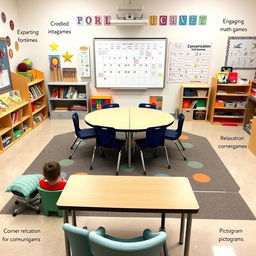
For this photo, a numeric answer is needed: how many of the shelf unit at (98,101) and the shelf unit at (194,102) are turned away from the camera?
0

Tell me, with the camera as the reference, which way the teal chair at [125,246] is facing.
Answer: facing away from the viewer

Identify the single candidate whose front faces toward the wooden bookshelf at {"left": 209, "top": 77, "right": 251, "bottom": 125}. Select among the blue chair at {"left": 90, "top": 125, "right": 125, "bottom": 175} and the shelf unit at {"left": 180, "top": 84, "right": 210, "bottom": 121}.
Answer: the blue chair

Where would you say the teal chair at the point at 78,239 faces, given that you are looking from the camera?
facing away from the viewer and to the right of the viewer

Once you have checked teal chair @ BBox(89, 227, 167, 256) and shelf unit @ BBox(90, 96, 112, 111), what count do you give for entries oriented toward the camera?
1

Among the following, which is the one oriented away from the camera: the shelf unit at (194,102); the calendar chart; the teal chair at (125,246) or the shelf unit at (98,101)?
the teal chair

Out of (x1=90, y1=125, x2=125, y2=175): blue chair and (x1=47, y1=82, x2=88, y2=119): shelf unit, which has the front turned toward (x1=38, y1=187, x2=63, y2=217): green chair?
the shelf unit

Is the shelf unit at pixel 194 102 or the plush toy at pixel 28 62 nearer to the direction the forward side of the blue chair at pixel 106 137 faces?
the shelf unit

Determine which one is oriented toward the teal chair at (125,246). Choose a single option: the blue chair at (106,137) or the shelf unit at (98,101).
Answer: the shelf unit

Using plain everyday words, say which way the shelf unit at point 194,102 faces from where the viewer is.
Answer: facing the viewer

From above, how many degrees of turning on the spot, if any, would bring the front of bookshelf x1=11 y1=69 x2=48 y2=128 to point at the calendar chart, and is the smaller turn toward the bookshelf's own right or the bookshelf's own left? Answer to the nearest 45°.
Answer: approximately 45° to the bookshelf's own left

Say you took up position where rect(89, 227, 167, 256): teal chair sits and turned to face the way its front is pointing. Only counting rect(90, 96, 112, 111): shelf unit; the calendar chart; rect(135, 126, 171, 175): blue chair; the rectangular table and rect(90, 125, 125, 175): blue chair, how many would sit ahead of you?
5

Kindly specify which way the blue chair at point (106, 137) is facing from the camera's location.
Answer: facing away from the viewer and to the right of the viewer

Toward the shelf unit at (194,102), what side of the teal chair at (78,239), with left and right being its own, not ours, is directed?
front

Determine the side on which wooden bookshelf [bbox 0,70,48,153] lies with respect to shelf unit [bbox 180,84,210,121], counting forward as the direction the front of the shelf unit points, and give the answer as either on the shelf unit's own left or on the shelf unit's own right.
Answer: on the shelf unit's own right

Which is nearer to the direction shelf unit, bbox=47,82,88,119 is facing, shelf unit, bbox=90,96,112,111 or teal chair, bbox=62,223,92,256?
the teal chair

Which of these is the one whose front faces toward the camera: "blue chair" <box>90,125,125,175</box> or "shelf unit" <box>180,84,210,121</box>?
the shelf unit

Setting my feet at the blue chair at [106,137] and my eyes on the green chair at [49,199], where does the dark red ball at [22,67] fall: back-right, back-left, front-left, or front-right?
back-right

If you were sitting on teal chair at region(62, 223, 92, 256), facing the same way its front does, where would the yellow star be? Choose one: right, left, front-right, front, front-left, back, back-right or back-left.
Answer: front-left
